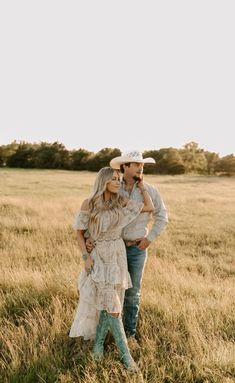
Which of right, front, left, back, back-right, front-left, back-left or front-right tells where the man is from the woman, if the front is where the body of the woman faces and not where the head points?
left

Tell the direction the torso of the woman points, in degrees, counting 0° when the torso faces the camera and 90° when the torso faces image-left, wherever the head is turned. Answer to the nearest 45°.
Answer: approximately 315°

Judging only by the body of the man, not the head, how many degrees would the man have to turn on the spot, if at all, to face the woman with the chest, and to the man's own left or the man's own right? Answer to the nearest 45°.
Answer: approximately 45° to the man's own right

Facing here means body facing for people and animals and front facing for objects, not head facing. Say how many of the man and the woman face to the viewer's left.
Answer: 0

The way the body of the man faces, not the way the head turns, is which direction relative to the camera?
toward the camera
